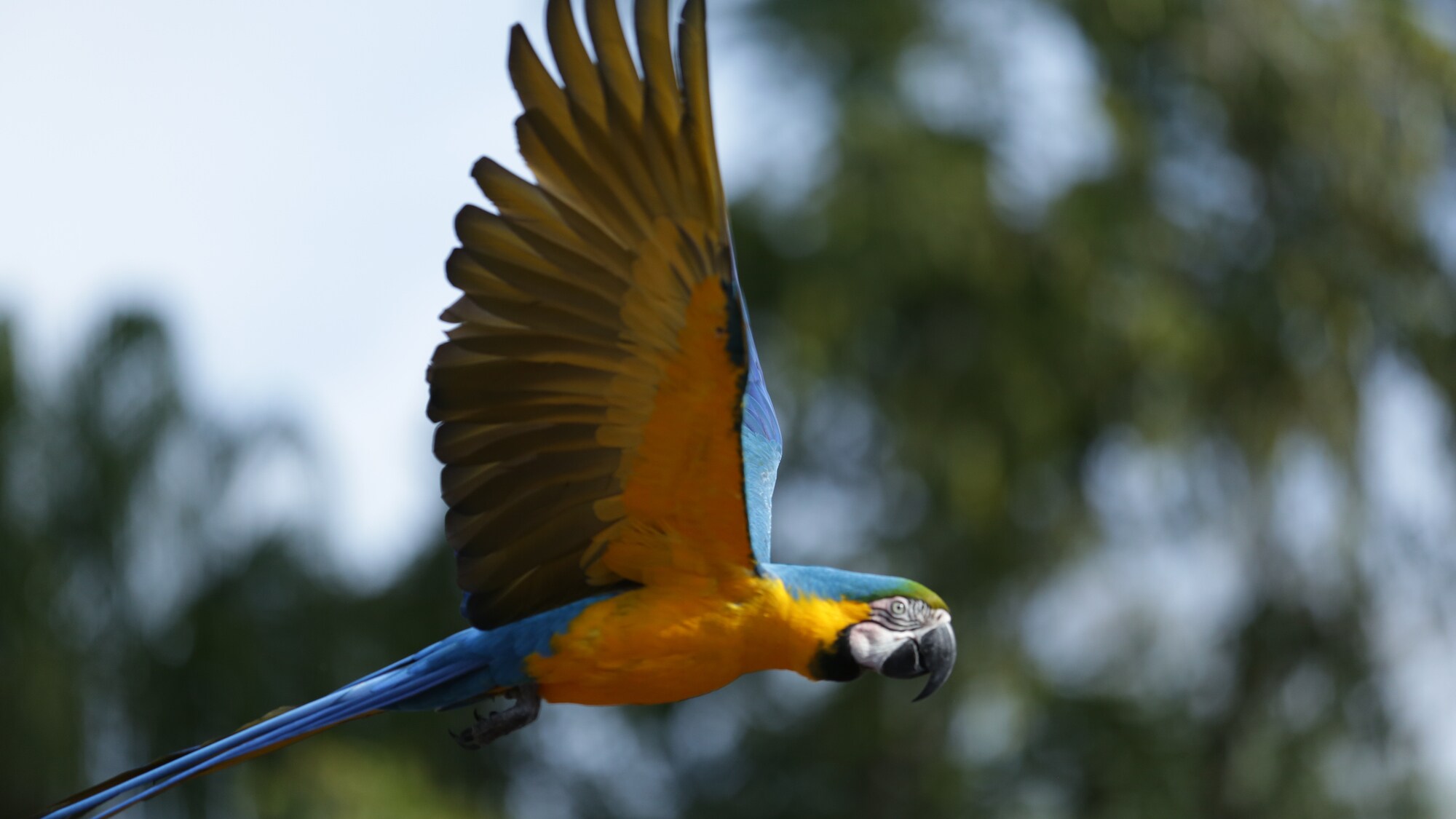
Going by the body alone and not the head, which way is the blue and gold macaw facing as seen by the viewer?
to the viewer's right
